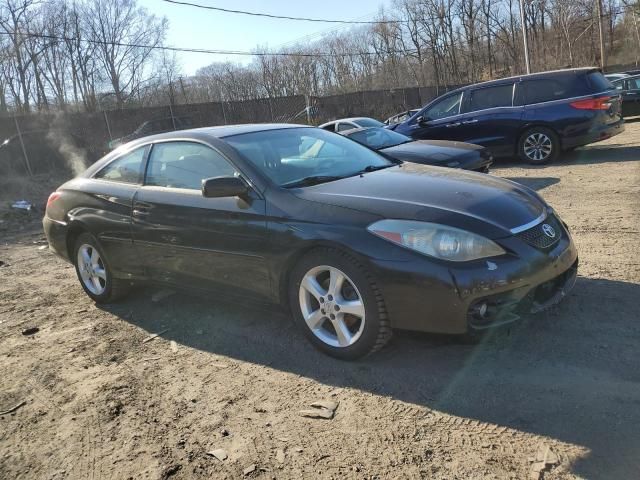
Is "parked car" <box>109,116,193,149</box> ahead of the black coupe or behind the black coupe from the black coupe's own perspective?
behind

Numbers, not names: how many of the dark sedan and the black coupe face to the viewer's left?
0

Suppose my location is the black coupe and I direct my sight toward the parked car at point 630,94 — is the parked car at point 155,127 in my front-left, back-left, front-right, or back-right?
front-left

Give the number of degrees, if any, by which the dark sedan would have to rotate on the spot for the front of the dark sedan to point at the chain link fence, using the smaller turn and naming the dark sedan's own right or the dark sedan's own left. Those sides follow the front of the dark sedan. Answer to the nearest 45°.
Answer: approximately 180°

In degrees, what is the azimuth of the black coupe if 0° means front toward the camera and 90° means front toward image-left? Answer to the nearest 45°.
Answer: approximately 315°

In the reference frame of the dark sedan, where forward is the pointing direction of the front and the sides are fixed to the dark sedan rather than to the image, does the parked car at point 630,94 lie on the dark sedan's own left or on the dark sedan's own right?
on the dark sedan's own left

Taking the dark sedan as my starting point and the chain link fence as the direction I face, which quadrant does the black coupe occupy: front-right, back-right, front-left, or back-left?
back-left

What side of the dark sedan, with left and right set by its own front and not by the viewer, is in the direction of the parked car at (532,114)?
left

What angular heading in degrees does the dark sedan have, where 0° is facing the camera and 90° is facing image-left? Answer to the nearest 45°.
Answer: approximately 315°

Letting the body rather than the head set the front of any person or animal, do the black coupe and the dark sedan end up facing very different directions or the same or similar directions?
same or similar directions
